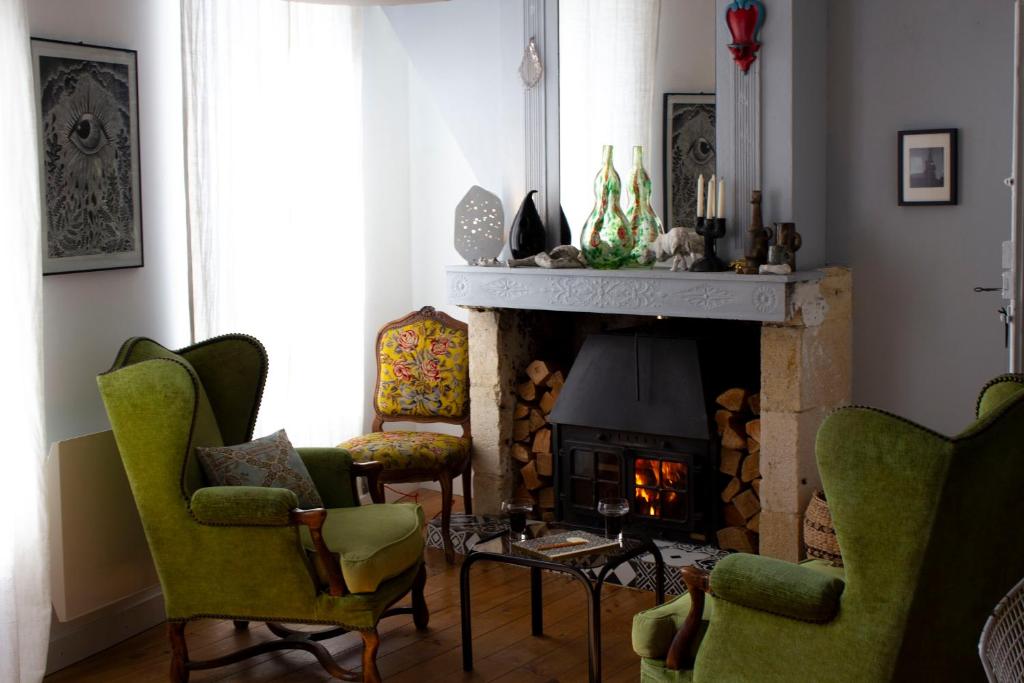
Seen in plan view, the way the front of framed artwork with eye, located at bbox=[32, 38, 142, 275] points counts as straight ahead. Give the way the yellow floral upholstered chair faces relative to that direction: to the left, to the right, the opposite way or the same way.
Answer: to the right

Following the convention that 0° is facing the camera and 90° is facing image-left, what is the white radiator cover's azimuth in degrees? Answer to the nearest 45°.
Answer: approximately 315°

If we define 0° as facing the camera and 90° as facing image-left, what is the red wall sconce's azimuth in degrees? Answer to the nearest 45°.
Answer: approximately 45°

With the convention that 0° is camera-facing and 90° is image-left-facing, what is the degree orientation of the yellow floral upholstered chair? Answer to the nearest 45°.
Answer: approximately 45°

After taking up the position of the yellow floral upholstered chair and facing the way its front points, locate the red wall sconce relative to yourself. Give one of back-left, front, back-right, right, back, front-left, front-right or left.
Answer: left

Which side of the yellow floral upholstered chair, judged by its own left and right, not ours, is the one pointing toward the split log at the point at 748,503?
left
